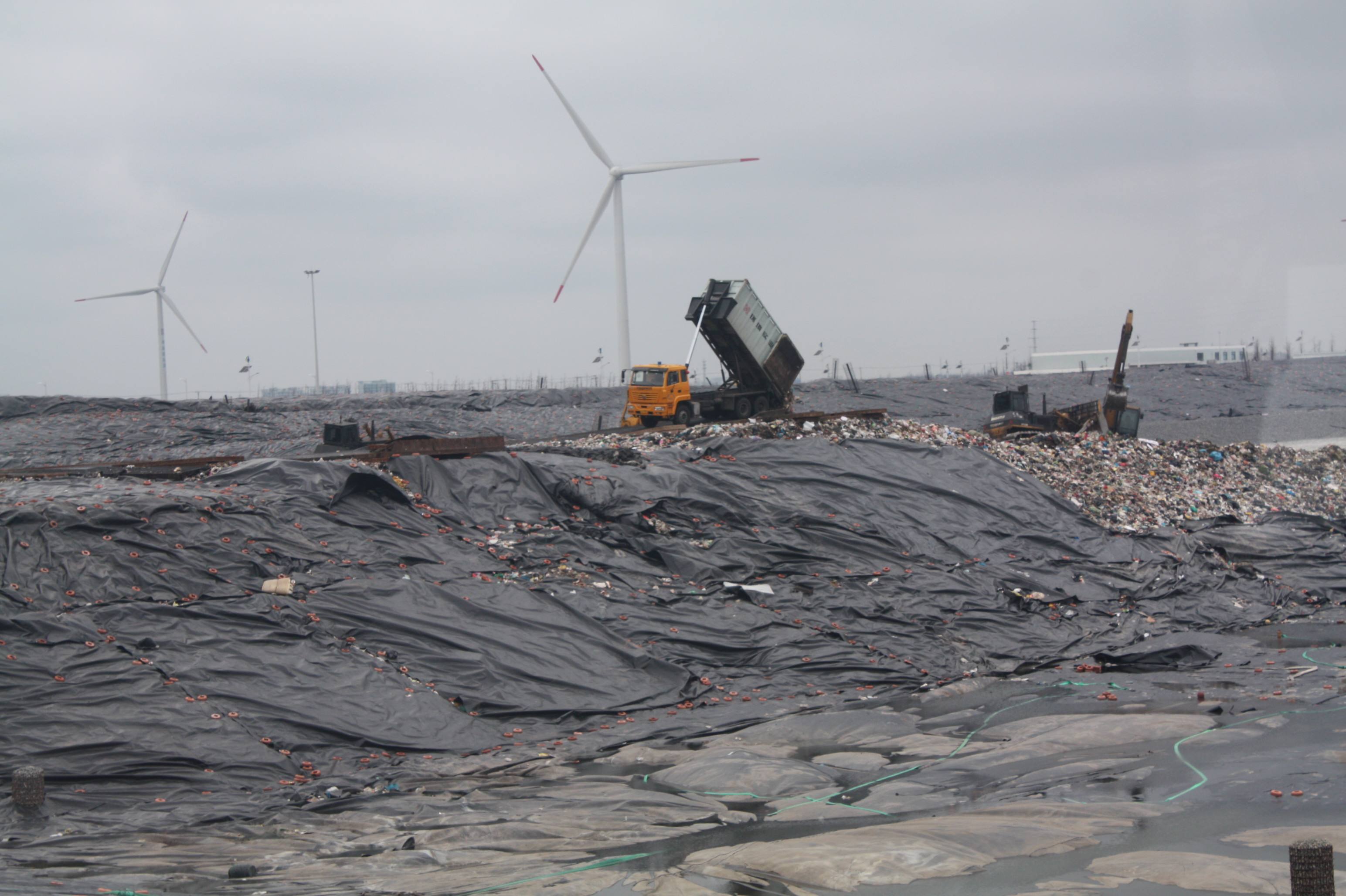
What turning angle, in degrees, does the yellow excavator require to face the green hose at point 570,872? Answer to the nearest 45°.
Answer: approximately 90° to its right

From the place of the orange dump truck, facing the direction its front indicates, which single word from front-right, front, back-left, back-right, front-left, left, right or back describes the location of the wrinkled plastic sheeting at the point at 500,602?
front-left

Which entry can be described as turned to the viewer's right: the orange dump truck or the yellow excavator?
the yellow excavator

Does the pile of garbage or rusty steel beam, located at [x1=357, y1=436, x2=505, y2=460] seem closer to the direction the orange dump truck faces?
the rusty steel beam

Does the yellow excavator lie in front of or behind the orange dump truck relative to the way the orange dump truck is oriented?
behind

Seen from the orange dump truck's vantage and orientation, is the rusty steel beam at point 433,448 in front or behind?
in front

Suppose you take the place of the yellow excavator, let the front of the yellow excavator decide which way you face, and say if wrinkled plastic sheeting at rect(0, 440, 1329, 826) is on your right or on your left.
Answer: on your right
